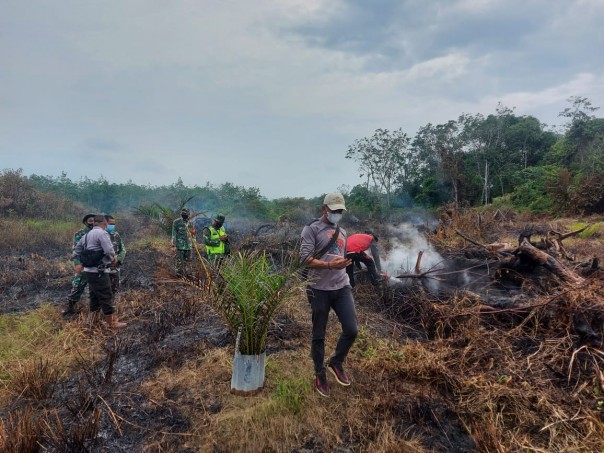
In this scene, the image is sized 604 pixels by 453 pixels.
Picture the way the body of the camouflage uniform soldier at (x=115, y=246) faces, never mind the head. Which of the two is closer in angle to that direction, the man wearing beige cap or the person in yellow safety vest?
the man wearing beige cap

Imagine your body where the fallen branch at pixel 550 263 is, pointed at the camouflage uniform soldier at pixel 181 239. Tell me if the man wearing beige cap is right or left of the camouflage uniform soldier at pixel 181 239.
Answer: left

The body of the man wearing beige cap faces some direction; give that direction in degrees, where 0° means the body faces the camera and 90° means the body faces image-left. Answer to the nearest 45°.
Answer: approximately 315°

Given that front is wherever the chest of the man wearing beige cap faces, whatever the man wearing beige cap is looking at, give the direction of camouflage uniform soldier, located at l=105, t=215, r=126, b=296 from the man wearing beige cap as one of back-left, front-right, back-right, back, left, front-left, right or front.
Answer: back
